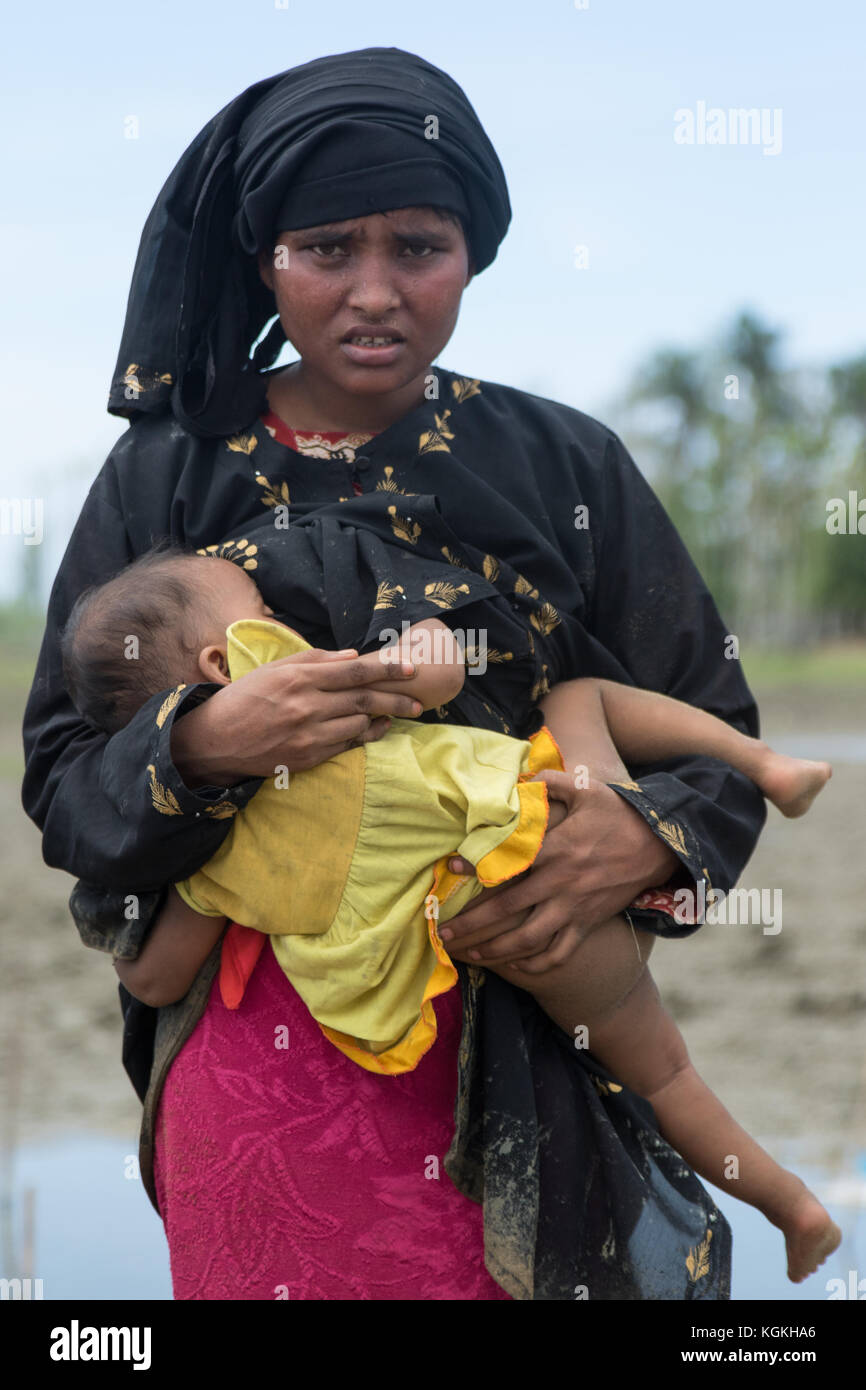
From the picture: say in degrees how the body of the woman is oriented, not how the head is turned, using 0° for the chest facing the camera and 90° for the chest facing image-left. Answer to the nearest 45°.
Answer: approximately 0°
